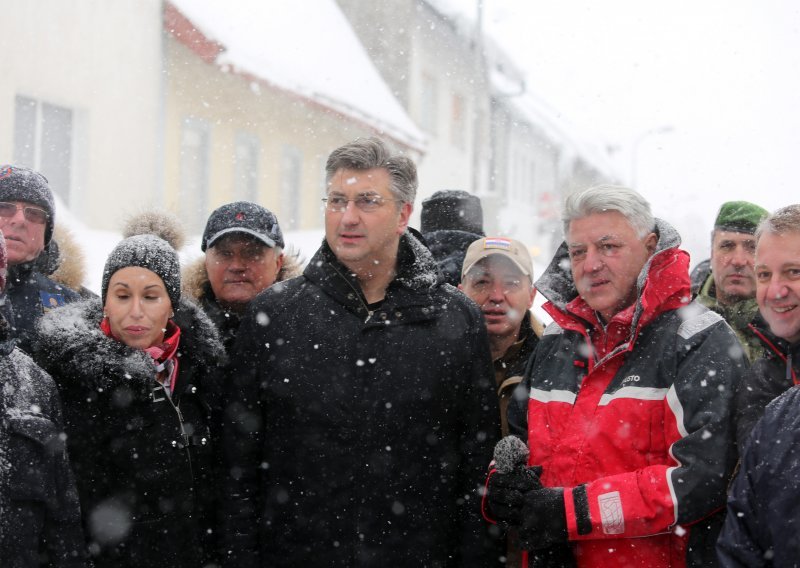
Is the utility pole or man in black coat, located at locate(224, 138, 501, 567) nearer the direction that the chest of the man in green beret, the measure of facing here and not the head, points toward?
the man in black coat

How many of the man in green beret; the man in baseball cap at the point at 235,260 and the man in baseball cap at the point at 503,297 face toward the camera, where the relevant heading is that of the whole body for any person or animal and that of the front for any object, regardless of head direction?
3

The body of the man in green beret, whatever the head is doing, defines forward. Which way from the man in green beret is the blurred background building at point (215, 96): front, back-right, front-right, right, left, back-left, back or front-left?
back-right

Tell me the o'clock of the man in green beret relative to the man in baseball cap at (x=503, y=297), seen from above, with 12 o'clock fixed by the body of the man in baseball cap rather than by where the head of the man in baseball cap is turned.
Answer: The man in green beret is roughly at 8 o'clock from the man in baseball cap.

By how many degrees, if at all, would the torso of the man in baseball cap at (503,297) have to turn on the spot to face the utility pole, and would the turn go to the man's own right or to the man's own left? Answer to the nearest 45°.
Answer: approximately 180°

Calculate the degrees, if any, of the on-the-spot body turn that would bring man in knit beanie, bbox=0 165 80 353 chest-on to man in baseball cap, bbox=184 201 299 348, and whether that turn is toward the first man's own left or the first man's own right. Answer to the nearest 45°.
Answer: approximately 135° to the first man's own left

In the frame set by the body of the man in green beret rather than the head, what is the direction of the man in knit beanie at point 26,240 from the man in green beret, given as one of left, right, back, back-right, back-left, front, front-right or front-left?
front-right

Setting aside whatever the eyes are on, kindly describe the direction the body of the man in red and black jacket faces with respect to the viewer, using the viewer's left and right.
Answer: facing the viewer and to the left of the viewer
